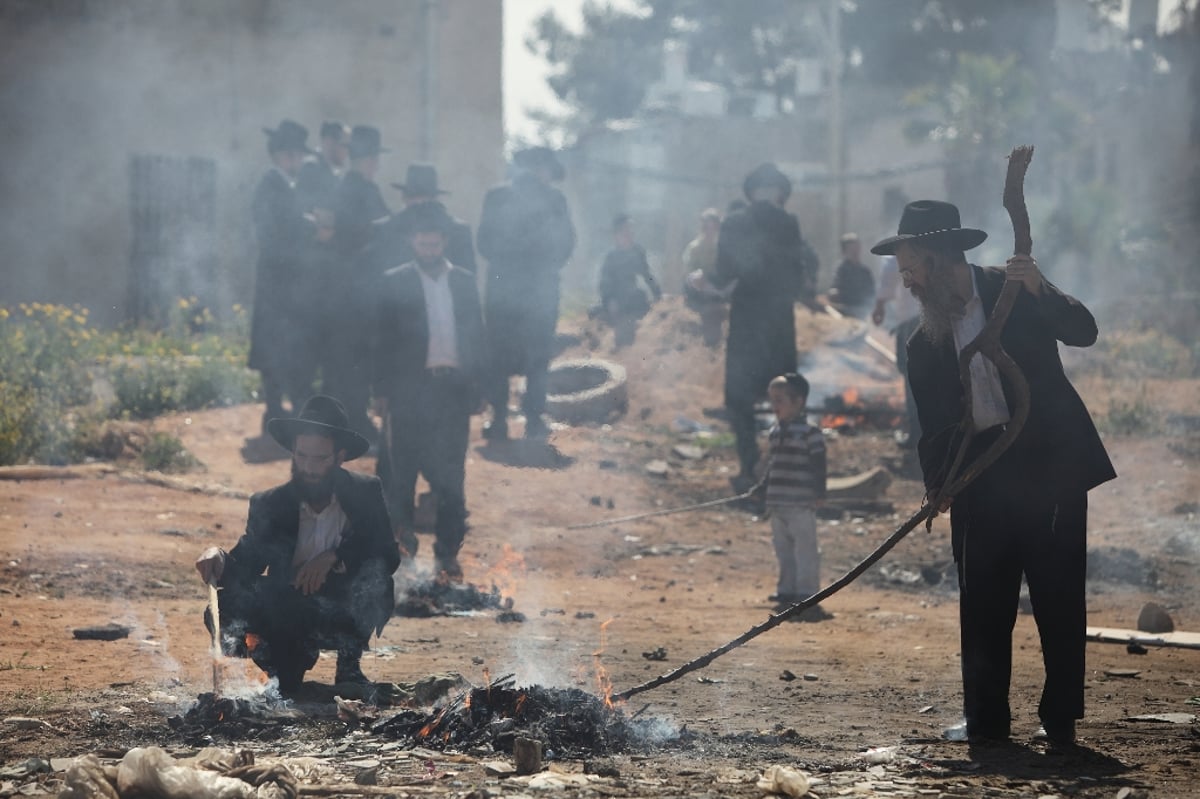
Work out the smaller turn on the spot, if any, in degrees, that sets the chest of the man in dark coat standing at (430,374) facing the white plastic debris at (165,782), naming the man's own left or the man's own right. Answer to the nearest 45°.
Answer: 0° — they already face it

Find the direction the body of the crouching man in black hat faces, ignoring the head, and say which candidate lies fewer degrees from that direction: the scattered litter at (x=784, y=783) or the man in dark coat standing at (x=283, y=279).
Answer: the scattered litter

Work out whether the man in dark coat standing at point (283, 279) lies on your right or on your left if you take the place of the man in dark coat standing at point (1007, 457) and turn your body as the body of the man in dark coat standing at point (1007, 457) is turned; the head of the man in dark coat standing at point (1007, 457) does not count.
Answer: on your right

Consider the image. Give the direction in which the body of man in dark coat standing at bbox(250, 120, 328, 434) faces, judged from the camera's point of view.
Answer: to the viewer's right

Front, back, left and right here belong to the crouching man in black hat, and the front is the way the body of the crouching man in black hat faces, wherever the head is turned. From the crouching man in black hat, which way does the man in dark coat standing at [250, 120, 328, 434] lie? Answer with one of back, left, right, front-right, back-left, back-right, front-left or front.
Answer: back

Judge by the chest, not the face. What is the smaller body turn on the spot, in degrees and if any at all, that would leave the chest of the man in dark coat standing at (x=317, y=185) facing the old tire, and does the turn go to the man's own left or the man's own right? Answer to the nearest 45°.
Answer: approximately 90° to the man's own left

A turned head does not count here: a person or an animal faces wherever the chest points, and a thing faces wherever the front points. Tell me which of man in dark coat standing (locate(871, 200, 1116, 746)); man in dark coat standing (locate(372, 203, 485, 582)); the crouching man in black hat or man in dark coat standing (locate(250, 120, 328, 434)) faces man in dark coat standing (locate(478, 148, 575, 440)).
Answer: man in dark coat standing (locate(250, 120, 328, 434))

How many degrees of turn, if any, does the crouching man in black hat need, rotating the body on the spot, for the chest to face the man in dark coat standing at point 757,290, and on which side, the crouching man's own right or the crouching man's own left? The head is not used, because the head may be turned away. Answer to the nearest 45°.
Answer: approximately 135° to the crouching man's own left
